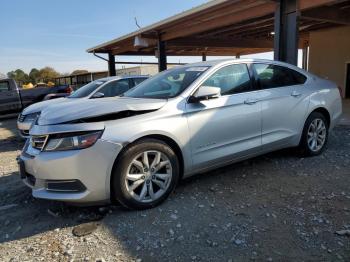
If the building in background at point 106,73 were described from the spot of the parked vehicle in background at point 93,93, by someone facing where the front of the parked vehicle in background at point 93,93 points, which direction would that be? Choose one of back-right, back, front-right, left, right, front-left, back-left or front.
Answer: back-right

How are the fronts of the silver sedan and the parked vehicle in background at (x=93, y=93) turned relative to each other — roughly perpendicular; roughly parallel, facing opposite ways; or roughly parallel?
roughly parallel

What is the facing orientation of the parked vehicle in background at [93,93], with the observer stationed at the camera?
facing the viewer and to the left of the viewer

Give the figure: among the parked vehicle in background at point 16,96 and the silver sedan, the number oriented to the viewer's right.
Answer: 0

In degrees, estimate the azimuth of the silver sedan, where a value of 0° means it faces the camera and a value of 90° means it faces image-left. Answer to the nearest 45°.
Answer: approximately 45°

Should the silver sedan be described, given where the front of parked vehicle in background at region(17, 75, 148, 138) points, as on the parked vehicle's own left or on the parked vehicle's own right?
on the parked vehicle's own left

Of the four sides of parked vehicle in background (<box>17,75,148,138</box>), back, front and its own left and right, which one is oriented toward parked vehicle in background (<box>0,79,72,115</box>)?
right

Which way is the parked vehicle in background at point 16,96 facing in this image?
to the viewer's left

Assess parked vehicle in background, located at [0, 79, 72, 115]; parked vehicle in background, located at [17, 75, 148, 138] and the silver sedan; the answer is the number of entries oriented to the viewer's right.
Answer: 0

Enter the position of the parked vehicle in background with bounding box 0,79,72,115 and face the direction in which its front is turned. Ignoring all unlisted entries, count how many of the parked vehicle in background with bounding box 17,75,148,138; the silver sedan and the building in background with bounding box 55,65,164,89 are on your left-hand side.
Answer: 2

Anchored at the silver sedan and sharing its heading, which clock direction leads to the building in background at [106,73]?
The building in background is roughly at 4 o'clock from the silver sedan.

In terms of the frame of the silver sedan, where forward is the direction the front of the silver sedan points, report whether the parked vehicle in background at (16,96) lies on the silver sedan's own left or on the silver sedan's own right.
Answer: on the silver sedan's own right
